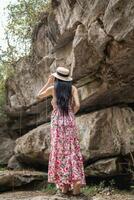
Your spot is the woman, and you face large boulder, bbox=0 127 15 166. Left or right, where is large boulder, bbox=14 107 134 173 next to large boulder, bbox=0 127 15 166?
right

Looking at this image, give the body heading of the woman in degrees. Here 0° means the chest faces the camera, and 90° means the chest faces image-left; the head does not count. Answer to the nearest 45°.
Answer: approximately 180°

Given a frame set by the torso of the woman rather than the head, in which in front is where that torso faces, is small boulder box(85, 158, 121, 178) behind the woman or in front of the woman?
in front

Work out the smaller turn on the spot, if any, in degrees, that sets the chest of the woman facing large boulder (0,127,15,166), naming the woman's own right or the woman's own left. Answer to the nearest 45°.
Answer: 0° — they already face it

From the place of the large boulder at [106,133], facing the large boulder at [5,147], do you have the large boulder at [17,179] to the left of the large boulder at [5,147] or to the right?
left

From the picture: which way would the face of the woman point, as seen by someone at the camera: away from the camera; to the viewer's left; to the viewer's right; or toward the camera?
away from the camera
